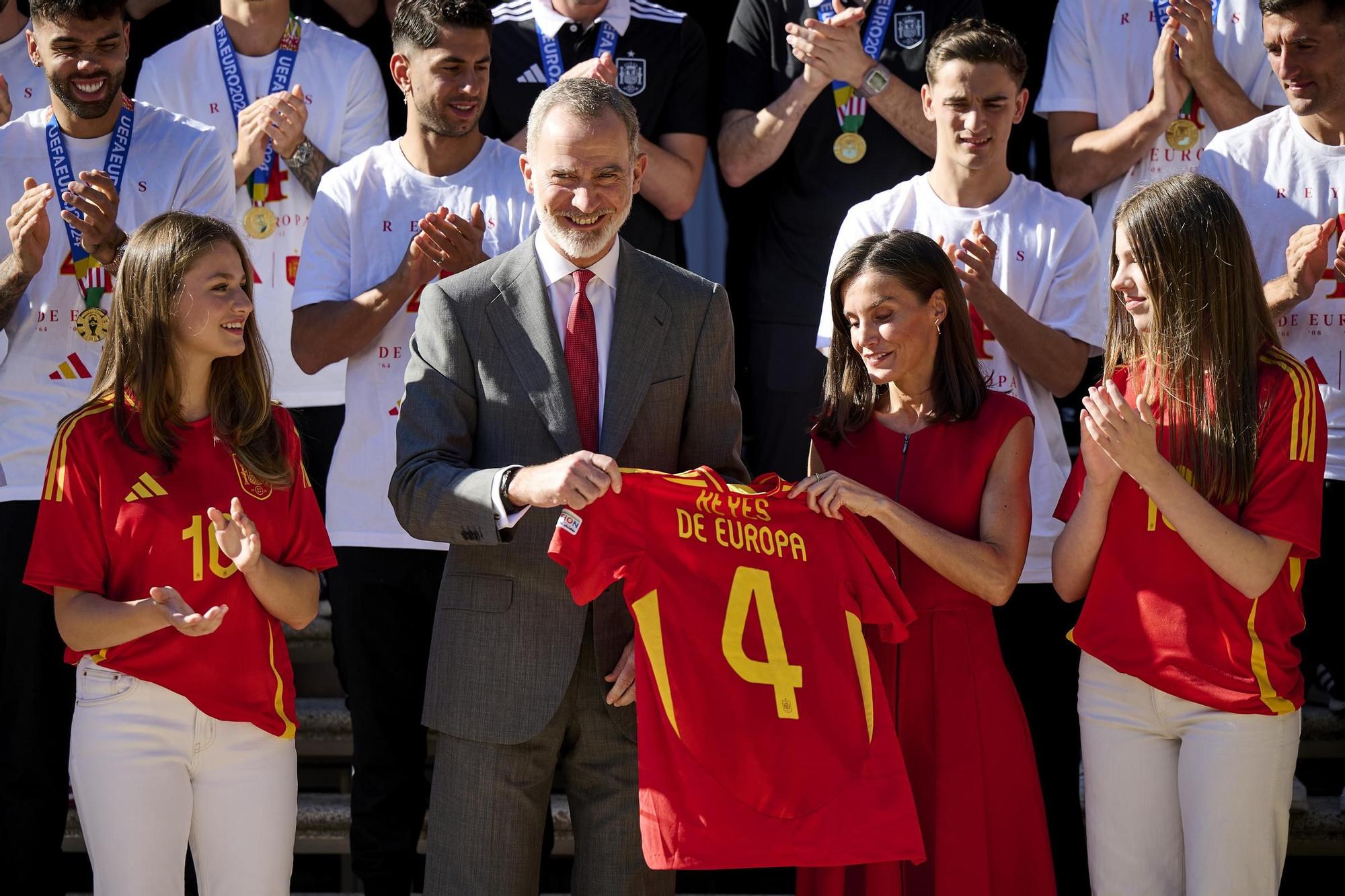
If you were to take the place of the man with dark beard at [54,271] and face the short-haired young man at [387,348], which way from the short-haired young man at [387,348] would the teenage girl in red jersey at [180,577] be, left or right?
right

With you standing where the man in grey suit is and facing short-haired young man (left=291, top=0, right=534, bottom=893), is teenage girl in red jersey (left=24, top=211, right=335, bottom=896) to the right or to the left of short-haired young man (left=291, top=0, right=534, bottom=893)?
left

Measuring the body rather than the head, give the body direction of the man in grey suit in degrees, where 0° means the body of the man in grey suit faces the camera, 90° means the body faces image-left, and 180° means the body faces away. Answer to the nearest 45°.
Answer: approximately 0°

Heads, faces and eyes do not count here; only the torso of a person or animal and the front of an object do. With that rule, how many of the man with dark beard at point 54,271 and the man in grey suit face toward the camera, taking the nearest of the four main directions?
2

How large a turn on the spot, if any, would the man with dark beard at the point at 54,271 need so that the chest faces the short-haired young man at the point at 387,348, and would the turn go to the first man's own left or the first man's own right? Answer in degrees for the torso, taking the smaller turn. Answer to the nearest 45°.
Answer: approximately 90° to the first man's own left

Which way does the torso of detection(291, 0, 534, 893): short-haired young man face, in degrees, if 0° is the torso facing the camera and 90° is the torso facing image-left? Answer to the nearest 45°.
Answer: approximately 315°

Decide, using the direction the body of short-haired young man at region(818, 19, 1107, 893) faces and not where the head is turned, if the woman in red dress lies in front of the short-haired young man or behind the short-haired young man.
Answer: in front

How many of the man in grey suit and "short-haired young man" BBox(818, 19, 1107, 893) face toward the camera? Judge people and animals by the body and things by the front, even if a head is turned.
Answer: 2

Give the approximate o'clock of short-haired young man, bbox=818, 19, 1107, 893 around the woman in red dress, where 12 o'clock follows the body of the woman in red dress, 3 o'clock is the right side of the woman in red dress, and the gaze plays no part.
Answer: The short-haired young man is roughly at 5 o'clock from the woman in red dress.
